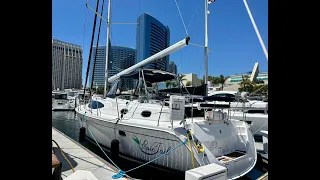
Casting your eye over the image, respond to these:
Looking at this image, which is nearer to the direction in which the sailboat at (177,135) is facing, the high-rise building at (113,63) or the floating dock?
the high-rise building

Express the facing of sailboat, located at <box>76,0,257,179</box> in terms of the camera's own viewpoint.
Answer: facing away from the viewer and to the left of the viewer

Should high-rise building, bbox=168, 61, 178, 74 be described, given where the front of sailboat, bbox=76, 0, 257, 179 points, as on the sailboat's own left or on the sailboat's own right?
on the sailboat's own right

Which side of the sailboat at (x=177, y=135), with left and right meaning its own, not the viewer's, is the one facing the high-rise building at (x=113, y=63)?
front

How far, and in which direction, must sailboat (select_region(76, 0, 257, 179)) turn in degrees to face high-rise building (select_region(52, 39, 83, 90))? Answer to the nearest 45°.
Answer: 0° — it already faces it

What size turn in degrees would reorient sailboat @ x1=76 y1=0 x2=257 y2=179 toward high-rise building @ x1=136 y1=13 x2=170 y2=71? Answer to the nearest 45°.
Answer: approximately 45° to its right
